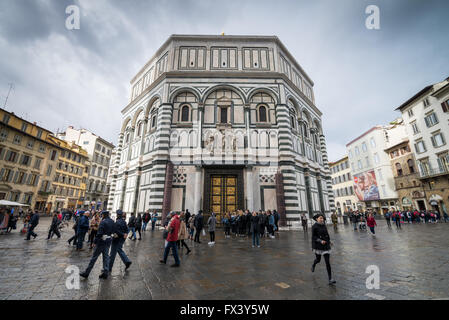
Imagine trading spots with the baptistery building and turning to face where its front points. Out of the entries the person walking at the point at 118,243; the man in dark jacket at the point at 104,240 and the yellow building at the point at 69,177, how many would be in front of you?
2

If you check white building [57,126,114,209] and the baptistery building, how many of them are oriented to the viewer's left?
0

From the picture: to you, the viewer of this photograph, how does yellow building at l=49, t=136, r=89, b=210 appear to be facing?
facing the viewer and to the right of the viewer

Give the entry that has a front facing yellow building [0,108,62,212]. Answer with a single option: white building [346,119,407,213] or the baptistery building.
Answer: the white building

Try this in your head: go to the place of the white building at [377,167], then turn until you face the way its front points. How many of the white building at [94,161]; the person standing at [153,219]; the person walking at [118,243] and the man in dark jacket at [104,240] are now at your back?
0

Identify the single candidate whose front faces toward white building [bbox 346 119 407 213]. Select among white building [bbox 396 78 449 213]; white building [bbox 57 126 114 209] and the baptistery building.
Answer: white building [bbox 57 126 114 209]

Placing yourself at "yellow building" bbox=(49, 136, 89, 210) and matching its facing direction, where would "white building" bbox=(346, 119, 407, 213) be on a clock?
The white building is roughly at 12 o'clock from the yellow building.

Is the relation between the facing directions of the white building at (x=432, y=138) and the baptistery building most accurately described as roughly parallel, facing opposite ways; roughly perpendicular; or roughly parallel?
roughly perpendicular

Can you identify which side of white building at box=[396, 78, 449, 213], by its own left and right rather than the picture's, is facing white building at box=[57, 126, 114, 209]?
front

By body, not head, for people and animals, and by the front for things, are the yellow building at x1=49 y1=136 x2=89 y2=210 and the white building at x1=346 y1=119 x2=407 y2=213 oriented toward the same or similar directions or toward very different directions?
very different directions

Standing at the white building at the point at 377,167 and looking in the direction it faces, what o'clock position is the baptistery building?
The baptistery building is roughly at 11 o'clock from the white building.

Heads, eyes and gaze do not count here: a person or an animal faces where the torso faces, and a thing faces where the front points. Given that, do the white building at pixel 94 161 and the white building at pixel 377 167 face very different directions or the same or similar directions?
very different directions

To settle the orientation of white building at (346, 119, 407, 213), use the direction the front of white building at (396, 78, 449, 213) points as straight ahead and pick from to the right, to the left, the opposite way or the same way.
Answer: the same way

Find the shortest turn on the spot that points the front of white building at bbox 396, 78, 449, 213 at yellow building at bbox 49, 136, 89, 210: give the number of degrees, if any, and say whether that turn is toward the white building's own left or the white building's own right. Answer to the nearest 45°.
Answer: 0° — it already faces it

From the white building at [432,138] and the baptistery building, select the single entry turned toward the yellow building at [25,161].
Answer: the white building

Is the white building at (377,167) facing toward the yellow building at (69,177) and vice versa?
yes

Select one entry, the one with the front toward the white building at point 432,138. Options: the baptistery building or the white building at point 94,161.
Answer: the white building at point 94,161

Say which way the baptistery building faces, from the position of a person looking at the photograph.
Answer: facing the viewer

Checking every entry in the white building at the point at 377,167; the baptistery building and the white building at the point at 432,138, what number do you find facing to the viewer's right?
0

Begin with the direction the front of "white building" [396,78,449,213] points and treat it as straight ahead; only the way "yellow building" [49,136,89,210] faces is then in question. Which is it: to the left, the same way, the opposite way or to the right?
the opposite way
